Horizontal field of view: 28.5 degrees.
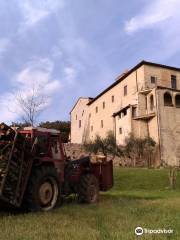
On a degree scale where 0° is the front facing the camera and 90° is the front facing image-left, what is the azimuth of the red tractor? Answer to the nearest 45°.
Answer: approximately 225°

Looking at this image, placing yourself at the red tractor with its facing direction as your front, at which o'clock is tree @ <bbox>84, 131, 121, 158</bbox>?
The tree is roughly at 11 o'clock from the red tractor.
